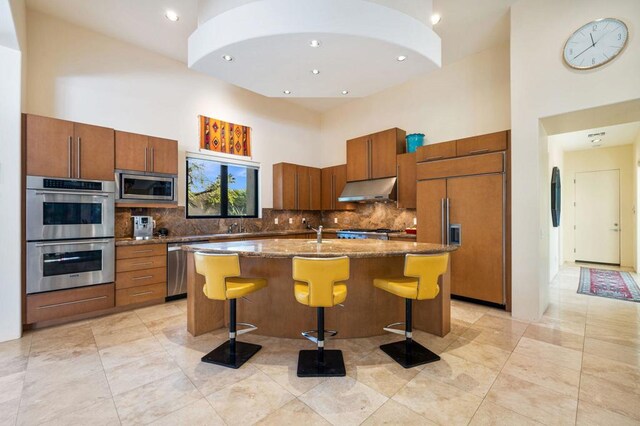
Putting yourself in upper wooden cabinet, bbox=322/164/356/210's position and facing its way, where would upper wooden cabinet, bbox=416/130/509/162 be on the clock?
upper wooden cabinet, bbox=416/130/509/162 is roughly at 9 o'clock from upper wooden cabinet, bbox=322/164/356/210.

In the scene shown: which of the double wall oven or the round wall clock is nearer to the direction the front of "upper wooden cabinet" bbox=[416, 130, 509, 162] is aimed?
the double wall oven

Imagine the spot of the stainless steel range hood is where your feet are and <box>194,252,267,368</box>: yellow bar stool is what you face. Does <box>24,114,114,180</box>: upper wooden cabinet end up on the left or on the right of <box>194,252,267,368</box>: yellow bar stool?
right

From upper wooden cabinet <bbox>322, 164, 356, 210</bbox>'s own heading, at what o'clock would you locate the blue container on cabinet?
The blue container on cabinet is roughly at 9 o'clock from the upper wooden cabinet.

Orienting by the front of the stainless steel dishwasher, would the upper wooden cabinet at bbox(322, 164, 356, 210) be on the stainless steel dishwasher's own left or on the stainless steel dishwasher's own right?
on the stainless steel dishwasher's own left

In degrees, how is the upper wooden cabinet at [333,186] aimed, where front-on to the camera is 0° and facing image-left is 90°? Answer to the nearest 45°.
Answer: approximately 45°

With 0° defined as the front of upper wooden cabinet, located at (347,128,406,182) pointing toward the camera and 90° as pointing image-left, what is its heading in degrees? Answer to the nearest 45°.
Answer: approximately 45°

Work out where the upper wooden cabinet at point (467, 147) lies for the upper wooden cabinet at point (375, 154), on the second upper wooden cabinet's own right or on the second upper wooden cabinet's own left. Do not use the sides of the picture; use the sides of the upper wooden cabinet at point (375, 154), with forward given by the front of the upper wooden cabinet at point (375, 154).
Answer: on the second upper wooden cabinet's own left

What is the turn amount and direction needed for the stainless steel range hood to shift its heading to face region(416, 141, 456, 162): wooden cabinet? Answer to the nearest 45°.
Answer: approximately 90° to its left

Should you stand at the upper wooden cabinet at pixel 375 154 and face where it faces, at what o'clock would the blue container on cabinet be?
The blue container on cabinet is roughly at 8 o'clock from the upper wooden cabinet.

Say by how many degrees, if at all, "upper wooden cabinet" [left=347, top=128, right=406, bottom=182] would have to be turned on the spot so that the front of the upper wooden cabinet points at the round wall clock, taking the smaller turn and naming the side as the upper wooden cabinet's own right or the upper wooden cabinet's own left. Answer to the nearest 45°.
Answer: approximately 90° to the upper wooden cabinet's own left

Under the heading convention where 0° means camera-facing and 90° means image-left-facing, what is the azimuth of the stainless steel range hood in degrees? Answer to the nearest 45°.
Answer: approximately 45°
